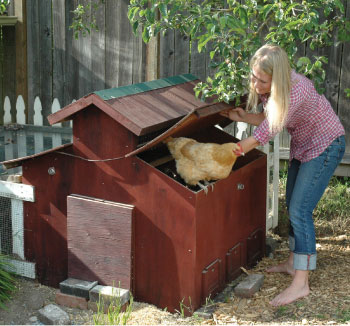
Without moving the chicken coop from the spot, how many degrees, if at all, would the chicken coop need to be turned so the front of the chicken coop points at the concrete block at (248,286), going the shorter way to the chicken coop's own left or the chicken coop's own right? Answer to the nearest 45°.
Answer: approximately 135° to the chicken coop's own left

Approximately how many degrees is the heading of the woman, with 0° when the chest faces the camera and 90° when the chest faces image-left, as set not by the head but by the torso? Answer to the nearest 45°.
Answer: approximately 90°

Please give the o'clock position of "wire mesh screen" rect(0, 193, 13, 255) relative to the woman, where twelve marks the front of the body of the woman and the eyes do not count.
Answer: The wire mesh screen is roughly at 12 o'clock from the woman.

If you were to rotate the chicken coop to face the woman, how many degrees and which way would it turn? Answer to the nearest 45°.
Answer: approximately 135° to its left

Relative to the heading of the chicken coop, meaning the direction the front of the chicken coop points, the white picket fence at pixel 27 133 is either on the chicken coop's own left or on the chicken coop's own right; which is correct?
on the chicken coop's own right

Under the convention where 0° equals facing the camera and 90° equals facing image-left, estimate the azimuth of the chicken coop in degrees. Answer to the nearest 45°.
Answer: approximately 45°
